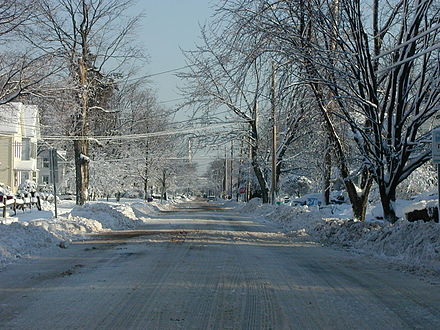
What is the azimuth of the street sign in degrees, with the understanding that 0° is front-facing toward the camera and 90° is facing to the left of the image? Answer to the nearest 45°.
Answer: approximately 0°

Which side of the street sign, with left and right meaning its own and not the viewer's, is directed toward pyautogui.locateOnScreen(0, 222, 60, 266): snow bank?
right

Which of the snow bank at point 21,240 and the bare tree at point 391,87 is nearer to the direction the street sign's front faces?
the snow bank
